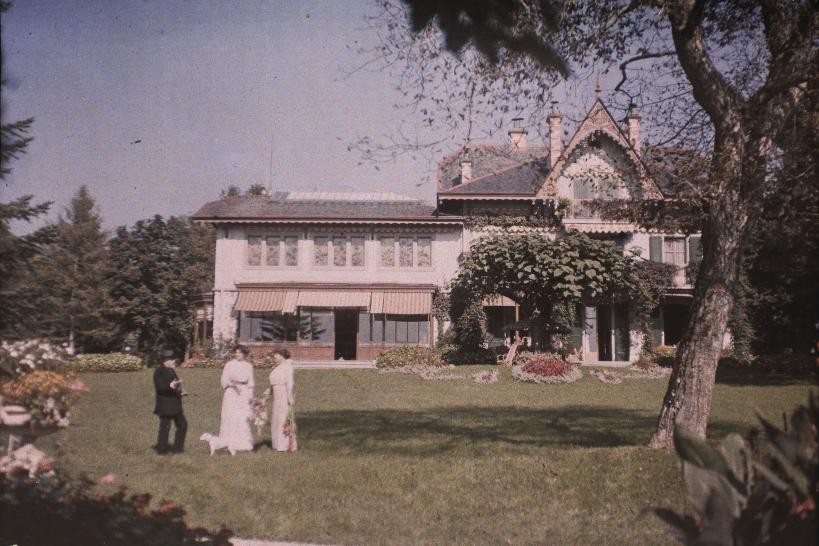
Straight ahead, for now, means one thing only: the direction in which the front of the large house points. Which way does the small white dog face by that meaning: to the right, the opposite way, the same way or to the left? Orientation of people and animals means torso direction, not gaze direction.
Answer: to the right

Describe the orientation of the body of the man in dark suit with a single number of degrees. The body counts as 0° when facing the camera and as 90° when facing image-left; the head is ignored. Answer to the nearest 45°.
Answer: approximately 270°

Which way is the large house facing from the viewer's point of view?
toward the camera

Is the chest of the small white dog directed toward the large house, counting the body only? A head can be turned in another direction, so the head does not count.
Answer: no

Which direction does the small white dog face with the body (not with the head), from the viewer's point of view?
to the viewer's left

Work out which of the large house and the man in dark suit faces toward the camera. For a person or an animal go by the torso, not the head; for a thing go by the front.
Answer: the large house

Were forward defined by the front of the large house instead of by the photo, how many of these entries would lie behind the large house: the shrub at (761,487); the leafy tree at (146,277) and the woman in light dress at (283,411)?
0

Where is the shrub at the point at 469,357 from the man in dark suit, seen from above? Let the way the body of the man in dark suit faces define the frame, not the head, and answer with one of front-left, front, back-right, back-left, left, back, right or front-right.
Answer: front-left

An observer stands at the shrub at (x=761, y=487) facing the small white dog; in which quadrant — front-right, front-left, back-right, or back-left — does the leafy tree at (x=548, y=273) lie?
front-right

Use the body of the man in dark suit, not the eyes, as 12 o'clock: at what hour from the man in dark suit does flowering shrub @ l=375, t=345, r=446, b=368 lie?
The flowering shrub is roughly at 10 o'clock from the man in dark suit.

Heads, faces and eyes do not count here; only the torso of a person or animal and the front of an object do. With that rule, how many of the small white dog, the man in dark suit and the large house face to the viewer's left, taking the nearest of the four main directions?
1
